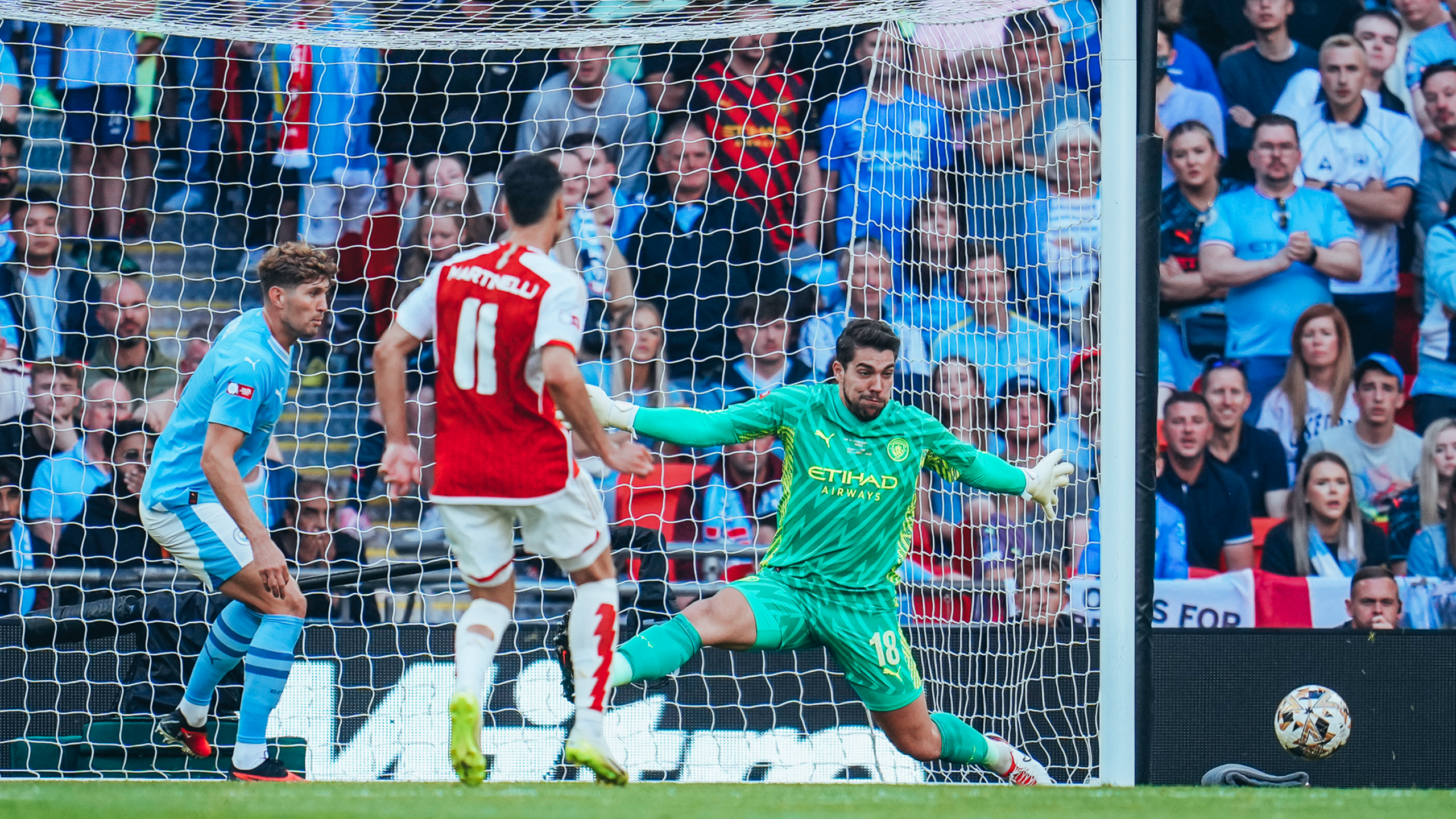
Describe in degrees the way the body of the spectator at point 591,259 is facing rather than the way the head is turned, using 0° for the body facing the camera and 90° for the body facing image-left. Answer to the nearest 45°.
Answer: approximately 0°

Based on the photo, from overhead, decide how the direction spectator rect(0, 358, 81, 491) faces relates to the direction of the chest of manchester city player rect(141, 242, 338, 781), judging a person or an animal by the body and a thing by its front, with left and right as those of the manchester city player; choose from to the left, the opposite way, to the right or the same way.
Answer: to the right

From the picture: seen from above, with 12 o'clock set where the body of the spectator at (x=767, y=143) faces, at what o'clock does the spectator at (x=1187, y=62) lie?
the spectator at (x=1187, y=62) is roughly at 9 o'clock from the spectator at (x=767, y=143).

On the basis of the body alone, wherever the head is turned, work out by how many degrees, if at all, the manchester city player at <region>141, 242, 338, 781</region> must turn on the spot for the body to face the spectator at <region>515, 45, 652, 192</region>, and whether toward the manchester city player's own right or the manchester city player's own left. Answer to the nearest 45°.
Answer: approximately 45° to the manchester city player's own left

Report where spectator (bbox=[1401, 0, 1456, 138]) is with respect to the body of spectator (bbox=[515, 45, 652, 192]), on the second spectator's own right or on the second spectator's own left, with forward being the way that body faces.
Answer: on the second spectator's own left

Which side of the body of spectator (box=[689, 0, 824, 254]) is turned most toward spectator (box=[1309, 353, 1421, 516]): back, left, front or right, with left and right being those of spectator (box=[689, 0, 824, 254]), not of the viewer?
left

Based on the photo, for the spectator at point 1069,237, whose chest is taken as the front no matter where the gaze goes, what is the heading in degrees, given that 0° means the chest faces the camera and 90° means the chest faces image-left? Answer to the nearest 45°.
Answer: approximately 0°

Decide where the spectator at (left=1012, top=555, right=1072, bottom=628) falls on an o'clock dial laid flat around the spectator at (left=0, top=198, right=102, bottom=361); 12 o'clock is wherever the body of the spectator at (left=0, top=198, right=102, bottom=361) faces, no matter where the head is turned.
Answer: the spectator at (left=1012, top=555, right=1072, bottom=628) is roughly at 10 o'clock from the spectator at (left=0, top=198, right=102, bottom=361).
